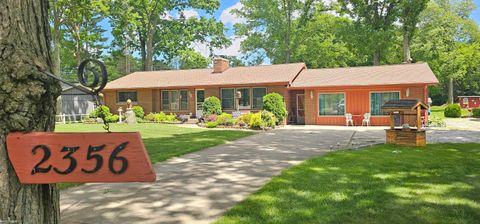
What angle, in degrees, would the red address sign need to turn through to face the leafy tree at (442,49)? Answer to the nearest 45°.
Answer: approximately 135° to its left

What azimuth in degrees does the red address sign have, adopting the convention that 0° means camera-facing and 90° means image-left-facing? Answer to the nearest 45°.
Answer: approximately 0°

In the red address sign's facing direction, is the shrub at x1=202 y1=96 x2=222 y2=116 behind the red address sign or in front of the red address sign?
behind

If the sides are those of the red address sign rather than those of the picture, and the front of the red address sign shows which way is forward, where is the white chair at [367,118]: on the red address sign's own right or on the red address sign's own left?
on the red address sign's own left

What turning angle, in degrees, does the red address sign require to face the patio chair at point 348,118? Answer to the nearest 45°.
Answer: approximately 135° to its left

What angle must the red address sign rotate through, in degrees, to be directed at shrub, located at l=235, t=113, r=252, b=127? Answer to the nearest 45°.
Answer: approximately 135° to its left

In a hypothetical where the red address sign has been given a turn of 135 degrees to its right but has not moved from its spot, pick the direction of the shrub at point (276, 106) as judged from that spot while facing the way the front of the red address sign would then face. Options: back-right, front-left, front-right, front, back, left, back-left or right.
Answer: right
